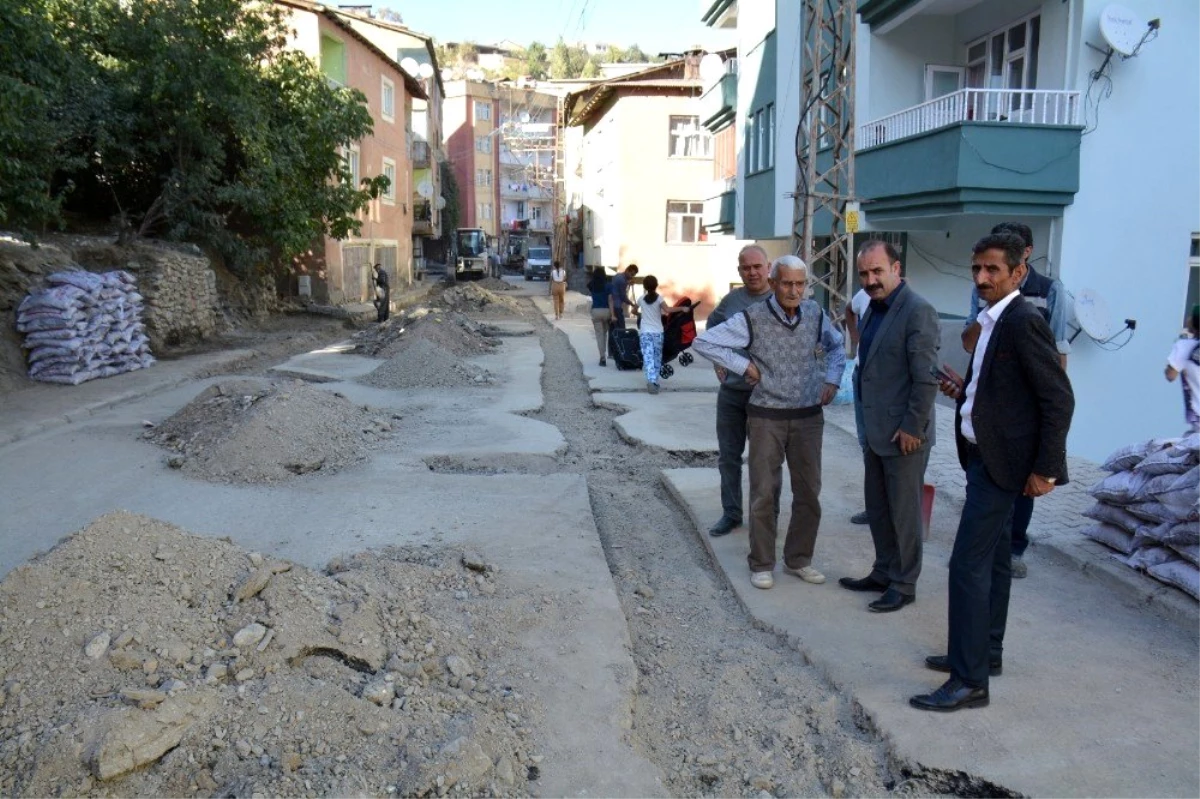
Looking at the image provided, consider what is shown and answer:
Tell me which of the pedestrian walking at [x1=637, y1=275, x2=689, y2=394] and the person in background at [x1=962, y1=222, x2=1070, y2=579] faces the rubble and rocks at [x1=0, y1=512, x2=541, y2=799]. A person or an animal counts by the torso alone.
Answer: the person in background

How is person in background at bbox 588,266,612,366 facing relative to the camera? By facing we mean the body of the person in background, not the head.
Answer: away from the camera

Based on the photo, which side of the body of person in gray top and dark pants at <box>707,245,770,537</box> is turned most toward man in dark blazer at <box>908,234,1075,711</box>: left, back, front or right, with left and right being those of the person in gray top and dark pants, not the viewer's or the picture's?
front

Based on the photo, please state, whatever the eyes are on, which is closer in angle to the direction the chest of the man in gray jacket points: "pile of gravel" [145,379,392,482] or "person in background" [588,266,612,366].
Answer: the pile of gravel

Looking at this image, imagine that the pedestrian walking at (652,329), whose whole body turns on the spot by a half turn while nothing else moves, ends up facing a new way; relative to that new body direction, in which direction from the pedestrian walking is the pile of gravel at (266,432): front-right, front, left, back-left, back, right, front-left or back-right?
front-right

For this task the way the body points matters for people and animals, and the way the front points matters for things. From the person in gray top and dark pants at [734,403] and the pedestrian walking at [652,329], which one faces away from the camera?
the pedestrian walking

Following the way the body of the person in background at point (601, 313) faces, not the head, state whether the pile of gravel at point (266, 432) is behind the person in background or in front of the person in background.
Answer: behind

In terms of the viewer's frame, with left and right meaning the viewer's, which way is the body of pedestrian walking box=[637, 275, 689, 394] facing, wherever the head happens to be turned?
facing away from the viewer

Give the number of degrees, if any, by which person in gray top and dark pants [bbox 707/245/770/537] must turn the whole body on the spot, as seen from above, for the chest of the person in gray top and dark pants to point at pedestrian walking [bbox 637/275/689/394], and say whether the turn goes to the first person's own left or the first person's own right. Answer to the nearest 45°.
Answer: approximately 135° to the first person's own right
